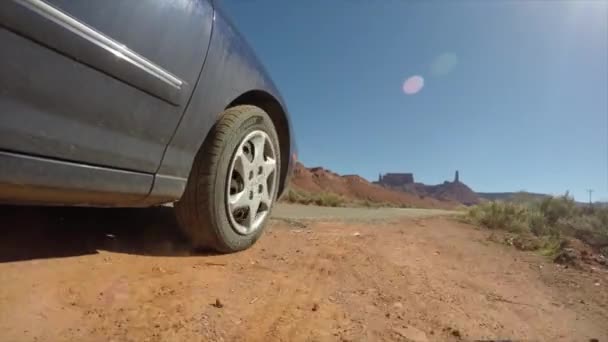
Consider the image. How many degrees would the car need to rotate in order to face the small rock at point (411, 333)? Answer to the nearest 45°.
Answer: approximately 90° to its right

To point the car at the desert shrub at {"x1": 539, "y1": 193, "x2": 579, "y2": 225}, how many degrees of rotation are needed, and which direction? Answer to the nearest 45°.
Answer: approximately 45° to its right

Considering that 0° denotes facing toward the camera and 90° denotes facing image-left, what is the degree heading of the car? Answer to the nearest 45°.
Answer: approximately 225°

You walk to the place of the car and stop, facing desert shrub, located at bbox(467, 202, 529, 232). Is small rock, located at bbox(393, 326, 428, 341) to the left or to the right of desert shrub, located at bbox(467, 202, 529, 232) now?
right

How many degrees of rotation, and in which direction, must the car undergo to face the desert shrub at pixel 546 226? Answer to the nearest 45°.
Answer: approximately 45° to its right

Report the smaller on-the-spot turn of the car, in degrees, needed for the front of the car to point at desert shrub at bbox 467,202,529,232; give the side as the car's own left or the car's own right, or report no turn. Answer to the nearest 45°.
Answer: approximately 45° to the car's own right
